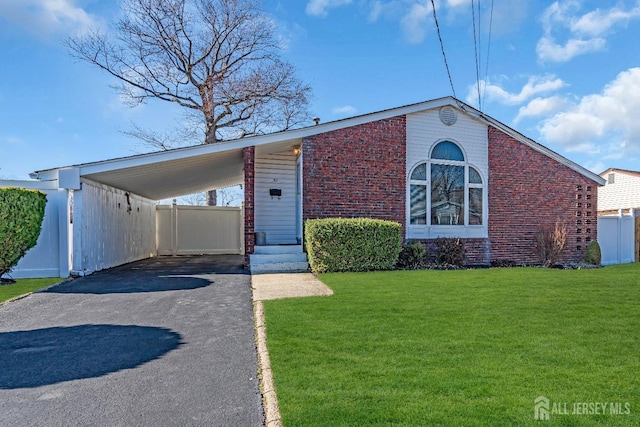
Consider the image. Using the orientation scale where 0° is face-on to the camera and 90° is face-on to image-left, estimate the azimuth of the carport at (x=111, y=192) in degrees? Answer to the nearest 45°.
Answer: approximately 0°

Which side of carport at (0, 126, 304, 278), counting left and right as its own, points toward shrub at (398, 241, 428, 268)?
left

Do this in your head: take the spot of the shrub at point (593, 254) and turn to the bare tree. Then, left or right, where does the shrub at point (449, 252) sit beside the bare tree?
left

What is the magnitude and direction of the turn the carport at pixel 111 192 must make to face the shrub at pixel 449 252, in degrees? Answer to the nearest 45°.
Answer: approximately 90° to its left

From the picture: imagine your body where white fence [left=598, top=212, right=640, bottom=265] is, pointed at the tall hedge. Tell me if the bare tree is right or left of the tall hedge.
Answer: right

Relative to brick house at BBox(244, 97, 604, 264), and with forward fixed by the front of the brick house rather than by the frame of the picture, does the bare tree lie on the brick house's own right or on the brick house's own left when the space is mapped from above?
on the brick house's own right

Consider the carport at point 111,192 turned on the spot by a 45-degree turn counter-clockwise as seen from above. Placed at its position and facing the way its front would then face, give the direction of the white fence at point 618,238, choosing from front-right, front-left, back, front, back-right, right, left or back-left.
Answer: front-left

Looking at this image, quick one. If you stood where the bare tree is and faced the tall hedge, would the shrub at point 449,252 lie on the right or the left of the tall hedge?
left

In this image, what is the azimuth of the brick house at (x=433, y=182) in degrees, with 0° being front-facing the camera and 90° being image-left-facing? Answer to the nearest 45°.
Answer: approximately 0°

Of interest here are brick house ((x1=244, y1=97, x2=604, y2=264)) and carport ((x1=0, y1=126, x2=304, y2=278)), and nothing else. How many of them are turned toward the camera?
2
